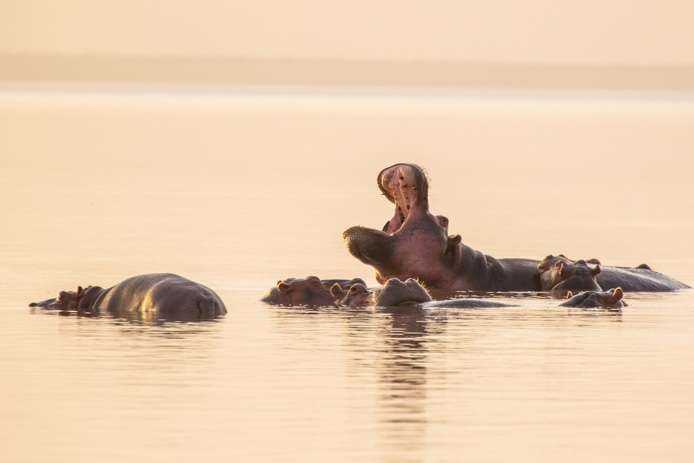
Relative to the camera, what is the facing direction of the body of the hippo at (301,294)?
to the viewer's left

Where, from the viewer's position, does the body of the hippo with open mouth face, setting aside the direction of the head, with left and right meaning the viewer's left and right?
facing to the left of the viewer

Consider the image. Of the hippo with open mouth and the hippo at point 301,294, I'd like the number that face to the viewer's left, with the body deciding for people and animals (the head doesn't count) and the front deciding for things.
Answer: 2

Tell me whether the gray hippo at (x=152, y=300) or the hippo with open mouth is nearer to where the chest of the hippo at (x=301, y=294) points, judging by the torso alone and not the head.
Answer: the gray hippo
